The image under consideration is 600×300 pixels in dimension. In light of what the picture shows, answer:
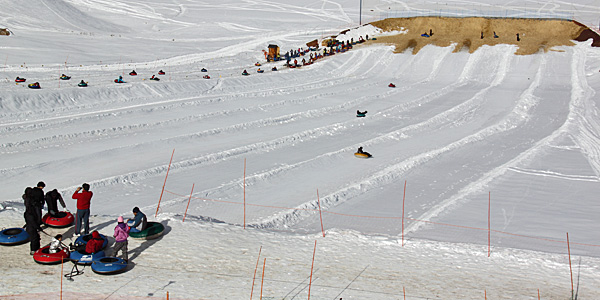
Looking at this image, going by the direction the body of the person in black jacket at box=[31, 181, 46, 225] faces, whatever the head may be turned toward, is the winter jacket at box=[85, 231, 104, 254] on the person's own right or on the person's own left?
on the person's own right

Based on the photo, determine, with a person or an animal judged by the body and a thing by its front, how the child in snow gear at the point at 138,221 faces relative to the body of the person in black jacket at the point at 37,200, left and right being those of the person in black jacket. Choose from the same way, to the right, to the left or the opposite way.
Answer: the opposite way

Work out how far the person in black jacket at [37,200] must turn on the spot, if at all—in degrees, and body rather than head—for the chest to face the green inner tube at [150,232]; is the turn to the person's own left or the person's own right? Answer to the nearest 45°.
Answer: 0° — they already face it

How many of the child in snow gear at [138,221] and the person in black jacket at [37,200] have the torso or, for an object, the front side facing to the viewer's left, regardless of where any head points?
1

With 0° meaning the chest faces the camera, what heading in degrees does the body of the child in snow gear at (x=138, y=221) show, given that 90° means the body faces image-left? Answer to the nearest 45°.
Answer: approximately 90°

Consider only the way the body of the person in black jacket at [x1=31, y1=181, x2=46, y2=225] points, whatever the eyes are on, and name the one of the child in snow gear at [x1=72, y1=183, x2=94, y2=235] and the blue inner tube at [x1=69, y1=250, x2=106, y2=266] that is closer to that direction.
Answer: the child in snow gear

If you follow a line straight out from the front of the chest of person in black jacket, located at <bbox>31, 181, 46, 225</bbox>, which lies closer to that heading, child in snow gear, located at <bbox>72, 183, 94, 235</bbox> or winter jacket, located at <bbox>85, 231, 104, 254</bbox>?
the child in snow gear

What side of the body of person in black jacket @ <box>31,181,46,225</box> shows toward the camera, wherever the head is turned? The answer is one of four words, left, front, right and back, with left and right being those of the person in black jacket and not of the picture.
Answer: right

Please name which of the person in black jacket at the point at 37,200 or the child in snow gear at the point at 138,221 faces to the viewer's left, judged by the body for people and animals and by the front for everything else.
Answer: the child in snow gear
